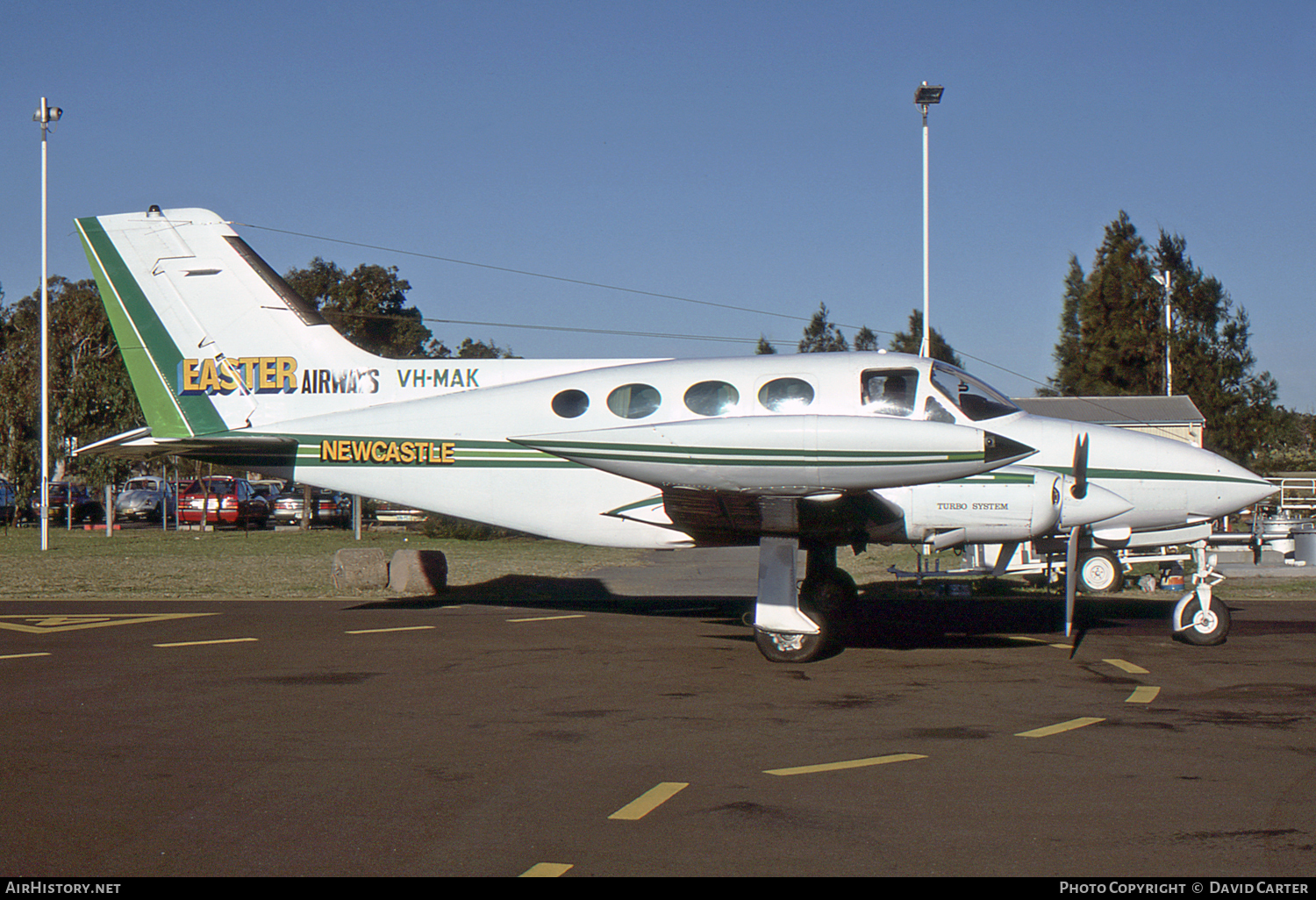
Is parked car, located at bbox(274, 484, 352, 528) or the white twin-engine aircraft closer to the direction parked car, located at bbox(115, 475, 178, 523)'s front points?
the white twin-engine aircraft

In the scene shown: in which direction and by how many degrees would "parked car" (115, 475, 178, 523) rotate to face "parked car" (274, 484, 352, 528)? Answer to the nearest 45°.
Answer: approximately 90° to its left

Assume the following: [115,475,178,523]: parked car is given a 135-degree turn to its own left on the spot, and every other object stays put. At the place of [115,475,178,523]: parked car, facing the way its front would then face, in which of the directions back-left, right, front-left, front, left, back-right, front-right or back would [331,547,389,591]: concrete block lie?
right

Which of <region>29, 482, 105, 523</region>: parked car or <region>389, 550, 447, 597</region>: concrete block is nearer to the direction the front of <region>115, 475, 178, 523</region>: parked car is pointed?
the concrete block

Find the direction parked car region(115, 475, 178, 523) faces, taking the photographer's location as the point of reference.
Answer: facing the viewer and to the left of the viewer

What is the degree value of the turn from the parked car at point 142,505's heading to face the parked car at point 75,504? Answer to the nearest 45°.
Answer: approximately 90° to its right

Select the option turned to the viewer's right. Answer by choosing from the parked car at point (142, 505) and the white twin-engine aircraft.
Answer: the white twin-engine aircraft

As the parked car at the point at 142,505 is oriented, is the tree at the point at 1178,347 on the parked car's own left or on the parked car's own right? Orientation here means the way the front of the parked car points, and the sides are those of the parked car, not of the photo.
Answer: on the parked car's own left

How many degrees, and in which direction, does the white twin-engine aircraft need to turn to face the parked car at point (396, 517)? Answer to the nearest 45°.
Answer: approximately 90° to its left

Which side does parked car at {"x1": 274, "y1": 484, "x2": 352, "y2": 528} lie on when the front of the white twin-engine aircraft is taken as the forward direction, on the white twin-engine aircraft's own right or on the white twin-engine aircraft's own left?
on the white twin-engine aircraft's own left

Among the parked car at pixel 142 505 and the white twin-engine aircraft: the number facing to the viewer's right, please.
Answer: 1

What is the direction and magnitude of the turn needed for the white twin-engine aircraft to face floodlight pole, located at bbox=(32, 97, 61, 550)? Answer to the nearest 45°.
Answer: approximately 135° to its left

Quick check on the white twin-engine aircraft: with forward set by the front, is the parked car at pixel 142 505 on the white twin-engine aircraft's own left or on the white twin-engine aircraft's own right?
on the white twin-engine aircraft's own left

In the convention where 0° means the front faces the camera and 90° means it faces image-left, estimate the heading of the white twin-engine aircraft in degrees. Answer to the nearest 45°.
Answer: approximately 270°
